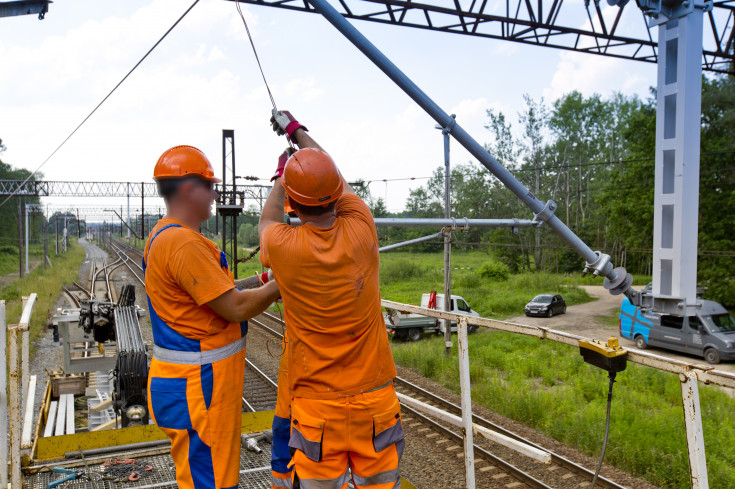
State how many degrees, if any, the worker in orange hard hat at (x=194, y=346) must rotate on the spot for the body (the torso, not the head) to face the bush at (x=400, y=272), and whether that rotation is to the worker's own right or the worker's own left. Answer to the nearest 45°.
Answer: approximately 90° to the worker's own left

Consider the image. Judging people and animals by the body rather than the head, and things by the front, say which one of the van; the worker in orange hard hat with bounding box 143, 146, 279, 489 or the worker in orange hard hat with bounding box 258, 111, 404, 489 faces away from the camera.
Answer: the worker in orange hard hat with bounding box 258, 111, 404, 489

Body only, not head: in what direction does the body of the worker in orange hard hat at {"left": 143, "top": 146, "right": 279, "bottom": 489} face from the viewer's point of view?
to the viewer's right

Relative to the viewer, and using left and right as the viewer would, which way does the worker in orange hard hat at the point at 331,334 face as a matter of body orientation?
facing away from the viewer

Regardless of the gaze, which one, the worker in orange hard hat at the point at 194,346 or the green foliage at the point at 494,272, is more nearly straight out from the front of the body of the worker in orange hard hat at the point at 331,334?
the green foliage

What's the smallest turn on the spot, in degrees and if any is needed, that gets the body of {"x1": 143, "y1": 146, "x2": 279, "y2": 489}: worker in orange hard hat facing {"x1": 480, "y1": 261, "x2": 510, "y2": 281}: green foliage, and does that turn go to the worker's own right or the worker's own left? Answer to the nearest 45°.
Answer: approximately 45° to the worker's own left

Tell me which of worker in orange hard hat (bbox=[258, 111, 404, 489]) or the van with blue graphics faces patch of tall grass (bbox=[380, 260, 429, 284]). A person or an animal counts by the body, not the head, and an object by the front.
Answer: the worker in orange hard hat

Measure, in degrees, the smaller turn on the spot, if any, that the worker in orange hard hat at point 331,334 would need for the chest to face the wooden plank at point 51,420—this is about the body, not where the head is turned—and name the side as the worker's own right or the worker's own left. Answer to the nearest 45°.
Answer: approximately 45° to the worker's own left

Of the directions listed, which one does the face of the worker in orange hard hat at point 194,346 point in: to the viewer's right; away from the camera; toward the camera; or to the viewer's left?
to the viewer's right
